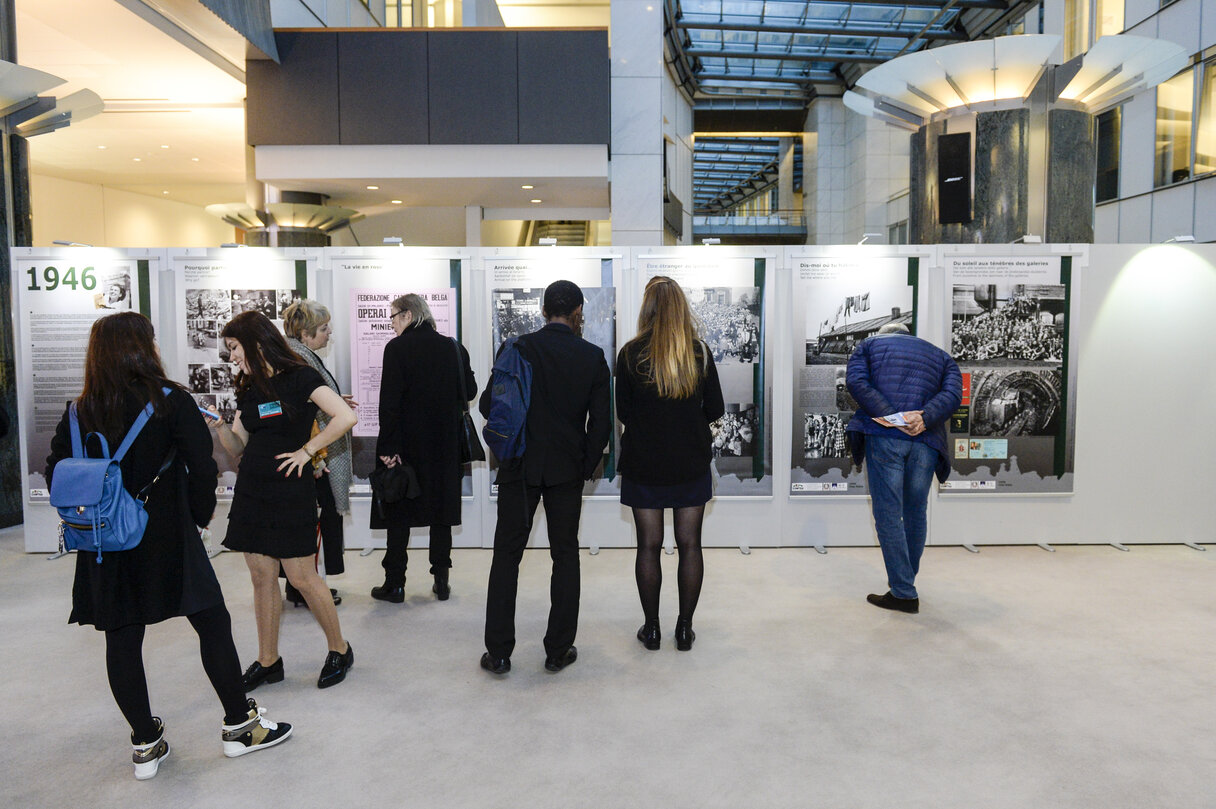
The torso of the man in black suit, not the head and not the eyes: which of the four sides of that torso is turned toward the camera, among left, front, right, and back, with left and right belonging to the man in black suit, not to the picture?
back

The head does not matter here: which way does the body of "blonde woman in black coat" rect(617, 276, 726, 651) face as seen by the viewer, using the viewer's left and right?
facing away from the viewer

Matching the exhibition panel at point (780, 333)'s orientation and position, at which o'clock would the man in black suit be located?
The man in black suit is roughly at 1 o'clock from the exhibition panel.

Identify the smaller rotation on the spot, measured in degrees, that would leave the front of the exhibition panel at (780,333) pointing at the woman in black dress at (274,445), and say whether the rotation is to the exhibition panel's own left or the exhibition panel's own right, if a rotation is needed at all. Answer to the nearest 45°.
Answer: approximately 45° to the exhibition panel's own right

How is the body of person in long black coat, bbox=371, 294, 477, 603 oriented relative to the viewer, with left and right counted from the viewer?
facing away from the viewer and to the left of the viewer

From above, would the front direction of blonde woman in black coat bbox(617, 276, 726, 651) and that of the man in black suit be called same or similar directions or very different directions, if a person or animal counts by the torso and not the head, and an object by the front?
same or similar directions

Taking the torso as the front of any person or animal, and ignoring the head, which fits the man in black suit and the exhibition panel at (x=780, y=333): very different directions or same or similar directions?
very different directions

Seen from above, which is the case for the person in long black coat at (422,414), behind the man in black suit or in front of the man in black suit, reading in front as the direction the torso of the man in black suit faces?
in front

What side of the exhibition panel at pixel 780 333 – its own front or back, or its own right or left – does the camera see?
front

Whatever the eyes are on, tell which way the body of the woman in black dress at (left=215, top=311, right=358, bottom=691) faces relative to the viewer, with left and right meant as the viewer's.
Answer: facing the viewer and to the left of the viewer

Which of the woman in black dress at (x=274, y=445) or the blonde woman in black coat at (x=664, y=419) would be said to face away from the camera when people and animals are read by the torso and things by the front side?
the blonde woman in black coat

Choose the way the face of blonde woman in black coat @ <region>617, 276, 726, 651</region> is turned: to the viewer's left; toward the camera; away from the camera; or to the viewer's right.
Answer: away from the camera

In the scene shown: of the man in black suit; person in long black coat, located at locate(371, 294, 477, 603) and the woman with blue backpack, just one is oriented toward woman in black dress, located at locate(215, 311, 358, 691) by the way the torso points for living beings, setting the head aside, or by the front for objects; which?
the woman with blue backpack

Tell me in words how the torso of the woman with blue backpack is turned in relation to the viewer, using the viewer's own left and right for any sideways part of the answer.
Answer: facing away from the viewer and to the right of the viewer
